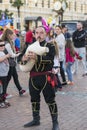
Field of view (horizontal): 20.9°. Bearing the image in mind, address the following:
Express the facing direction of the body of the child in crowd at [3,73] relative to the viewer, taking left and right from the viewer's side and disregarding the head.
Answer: facing the viewer and to the right of the viewer
